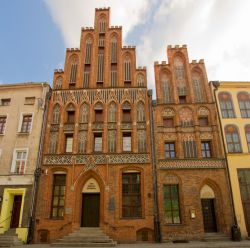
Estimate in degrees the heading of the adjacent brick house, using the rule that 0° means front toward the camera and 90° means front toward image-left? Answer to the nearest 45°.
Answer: approximately 0°

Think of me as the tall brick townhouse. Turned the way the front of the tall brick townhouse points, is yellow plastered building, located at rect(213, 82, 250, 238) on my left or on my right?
on my left

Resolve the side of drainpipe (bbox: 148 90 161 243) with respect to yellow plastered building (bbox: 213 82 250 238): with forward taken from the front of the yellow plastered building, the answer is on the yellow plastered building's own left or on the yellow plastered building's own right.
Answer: on the yellow plastered building's own right

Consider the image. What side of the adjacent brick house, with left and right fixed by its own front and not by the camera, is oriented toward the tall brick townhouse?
right

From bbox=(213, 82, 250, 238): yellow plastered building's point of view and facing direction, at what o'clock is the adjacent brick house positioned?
The adjacent brick house is roughly at 2 o'clock from the yellow plastered building.

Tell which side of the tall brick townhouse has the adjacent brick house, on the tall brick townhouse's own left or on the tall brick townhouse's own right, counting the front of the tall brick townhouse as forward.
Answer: on the tall brick townhouse's own left

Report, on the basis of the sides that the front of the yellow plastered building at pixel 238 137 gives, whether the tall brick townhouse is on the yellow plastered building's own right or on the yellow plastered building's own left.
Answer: on the yellow plastered building's own right

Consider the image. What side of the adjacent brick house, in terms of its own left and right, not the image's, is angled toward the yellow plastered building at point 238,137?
left
